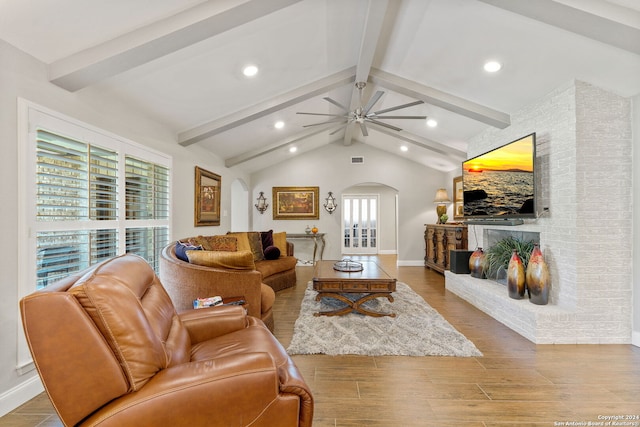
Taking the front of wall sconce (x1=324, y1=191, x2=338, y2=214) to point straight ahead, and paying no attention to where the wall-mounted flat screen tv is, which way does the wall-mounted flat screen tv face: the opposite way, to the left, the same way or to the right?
to the right

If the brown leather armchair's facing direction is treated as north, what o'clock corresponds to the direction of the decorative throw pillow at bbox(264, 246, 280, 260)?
The decorative throw pillow is roughly at 10 o'clock from the brown leather armchair.

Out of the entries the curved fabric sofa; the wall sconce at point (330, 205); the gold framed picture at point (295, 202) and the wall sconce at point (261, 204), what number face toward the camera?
3

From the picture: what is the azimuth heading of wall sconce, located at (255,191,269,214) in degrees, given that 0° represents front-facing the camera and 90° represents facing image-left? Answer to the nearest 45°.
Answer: approximately 0°

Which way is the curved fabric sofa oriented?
to the viewer's right

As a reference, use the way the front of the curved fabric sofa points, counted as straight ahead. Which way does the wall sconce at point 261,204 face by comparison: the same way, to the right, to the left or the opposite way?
to the right

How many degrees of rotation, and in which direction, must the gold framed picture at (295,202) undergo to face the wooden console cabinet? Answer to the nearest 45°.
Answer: approximately 45° to its left
